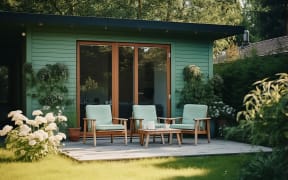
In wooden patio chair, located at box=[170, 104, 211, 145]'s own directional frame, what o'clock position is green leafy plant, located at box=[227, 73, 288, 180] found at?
The green leafy plant is roughly at 10 o'clock from the wooden patio chair.

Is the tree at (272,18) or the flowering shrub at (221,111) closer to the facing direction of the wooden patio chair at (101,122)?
the flowering shrub

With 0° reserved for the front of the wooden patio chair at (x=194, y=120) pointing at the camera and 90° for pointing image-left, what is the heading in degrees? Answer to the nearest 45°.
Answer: approximately 45°

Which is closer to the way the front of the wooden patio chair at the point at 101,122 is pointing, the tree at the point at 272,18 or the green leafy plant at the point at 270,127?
the green leafy plant

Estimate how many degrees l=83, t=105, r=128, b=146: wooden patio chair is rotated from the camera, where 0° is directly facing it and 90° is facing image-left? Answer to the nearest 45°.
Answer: approximately 315°

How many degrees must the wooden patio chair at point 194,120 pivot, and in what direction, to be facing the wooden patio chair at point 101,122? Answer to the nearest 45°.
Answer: approximately 45° to its right
